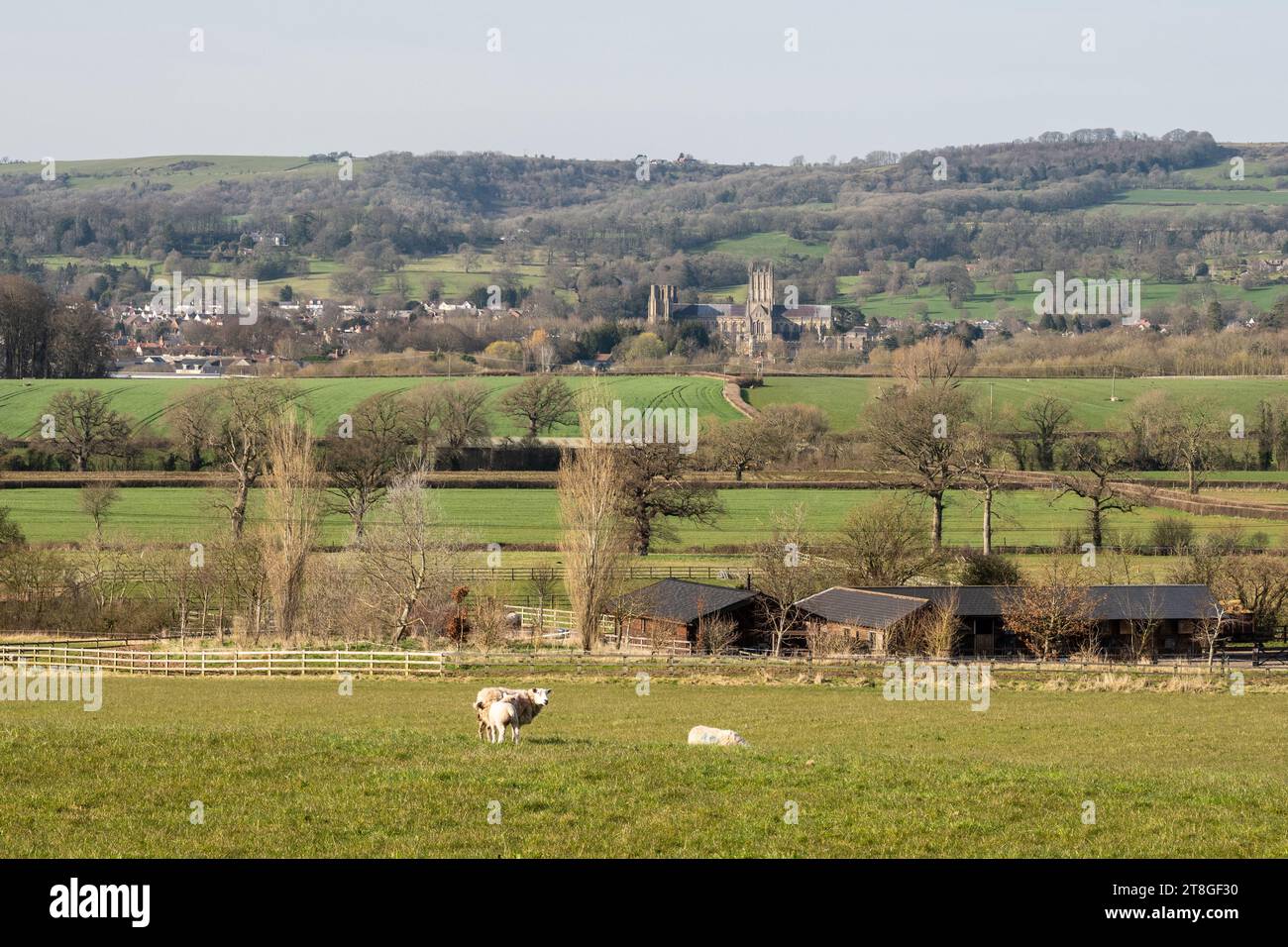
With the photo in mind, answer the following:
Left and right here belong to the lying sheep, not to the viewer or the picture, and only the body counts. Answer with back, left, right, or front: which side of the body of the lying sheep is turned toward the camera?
right
